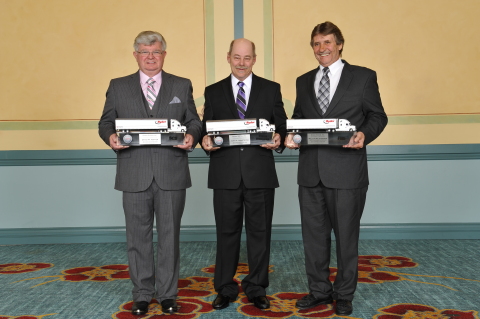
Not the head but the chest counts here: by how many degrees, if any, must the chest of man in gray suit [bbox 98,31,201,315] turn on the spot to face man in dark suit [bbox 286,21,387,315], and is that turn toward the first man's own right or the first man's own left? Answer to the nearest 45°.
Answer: approximately 90° to the first man's own left

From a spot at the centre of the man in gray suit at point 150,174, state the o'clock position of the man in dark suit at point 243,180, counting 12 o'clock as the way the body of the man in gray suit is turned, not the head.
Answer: The man in dark suit is roughly at 9 o'clock from the man in gray suit.

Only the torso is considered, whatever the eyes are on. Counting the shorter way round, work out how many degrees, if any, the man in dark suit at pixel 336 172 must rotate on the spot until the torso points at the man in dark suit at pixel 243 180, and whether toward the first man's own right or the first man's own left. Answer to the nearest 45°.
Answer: approximately 45° to the first man's own right

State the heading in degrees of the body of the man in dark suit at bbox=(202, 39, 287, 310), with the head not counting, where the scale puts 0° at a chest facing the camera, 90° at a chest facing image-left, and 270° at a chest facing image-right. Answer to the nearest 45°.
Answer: approximately 0°

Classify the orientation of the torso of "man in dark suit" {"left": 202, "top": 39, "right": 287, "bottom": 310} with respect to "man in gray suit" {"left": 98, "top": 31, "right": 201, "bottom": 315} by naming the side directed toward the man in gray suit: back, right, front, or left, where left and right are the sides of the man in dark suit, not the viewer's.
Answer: right

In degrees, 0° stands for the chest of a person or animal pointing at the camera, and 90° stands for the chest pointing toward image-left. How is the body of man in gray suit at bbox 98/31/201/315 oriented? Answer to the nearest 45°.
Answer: approximately 0°
